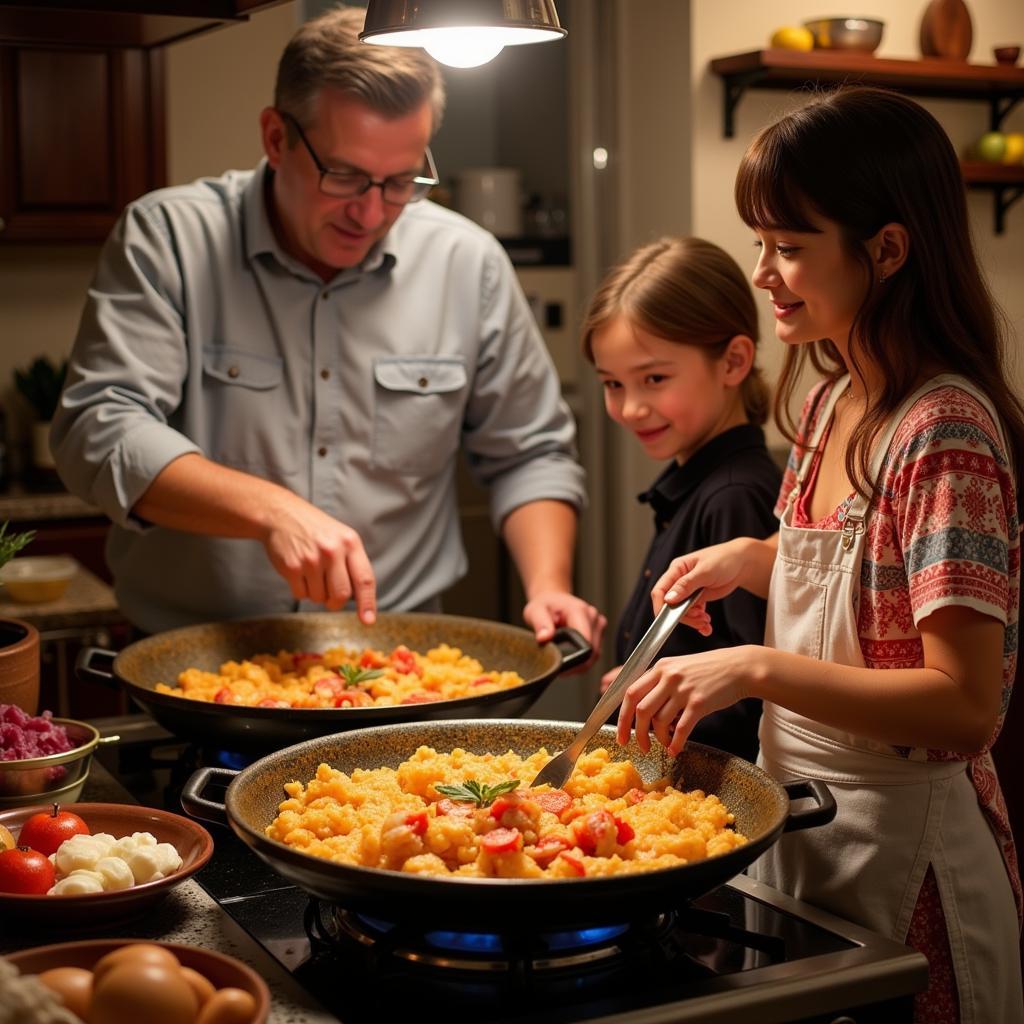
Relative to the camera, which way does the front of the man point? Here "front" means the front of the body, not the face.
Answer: toward the camera

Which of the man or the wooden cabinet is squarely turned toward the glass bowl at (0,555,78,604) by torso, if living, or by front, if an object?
the wooden cabinet

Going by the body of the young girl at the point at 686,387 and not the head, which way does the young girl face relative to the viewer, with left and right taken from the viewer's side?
facing the viewer and to the left of the viewer

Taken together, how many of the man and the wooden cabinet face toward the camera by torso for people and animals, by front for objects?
2

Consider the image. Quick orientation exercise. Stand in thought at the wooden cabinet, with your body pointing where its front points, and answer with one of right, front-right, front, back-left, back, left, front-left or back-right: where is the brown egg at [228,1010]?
front

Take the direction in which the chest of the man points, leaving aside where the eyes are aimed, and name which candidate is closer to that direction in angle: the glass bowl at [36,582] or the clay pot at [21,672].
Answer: the clay pot

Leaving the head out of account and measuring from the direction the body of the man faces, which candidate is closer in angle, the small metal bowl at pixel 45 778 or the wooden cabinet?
the small metal bowl

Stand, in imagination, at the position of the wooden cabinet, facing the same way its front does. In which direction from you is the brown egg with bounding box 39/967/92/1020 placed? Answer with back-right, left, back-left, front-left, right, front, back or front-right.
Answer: front

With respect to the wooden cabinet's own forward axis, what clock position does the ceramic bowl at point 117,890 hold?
The ceramic bowl is roughly at 12 o'clock from the wooden cabinet.

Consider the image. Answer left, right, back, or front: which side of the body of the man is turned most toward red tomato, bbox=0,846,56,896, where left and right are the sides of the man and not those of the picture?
front

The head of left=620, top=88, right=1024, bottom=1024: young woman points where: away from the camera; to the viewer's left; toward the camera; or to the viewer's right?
to the viewer's left

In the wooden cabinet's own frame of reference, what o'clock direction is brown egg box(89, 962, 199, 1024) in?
The brown egg is roughly at 12 o'clock from the wooden cabinet.

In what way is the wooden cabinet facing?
toward the camera

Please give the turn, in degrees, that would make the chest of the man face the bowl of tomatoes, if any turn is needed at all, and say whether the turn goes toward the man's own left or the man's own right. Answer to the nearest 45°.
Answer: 0° — they already face it

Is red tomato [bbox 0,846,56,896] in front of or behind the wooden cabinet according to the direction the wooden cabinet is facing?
in front
